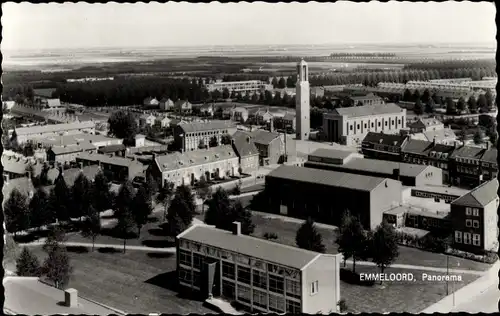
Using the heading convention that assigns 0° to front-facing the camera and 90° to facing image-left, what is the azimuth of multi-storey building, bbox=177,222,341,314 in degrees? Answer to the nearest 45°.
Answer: approximately 45°

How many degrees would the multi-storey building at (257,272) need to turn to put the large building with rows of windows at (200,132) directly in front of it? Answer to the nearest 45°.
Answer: approximately 135° to its right

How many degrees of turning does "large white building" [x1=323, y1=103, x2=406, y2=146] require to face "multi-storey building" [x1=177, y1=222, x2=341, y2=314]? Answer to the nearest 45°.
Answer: approximately 45° to its left

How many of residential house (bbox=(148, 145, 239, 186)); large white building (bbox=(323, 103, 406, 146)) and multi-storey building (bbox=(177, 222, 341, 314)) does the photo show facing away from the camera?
0

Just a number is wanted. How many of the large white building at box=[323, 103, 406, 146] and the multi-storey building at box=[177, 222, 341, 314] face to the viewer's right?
0

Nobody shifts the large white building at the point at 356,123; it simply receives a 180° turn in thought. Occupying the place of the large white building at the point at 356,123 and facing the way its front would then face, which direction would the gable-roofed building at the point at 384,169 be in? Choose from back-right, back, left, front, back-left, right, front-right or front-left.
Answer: back-right

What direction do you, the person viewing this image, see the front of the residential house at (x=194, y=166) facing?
facing the viewer and to the right of the viewer

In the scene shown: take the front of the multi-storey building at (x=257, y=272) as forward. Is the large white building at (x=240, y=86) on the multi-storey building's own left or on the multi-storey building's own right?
on the multi-storey building's own right

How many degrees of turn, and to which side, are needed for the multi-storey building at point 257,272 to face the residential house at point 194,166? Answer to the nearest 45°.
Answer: approximately 135° to its right

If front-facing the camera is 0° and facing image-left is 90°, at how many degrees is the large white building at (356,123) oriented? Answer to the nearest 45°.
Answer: approximately 45°

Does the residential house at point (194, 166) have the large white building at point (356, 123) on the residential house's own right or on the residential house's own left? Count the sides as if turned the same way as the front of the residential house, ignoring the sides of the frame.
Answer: on the residential house's own left

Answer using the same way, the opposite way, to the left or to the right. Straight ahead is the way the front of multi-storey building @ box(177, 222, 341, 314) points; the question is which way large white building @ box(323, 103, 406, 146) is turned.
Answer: the same way
